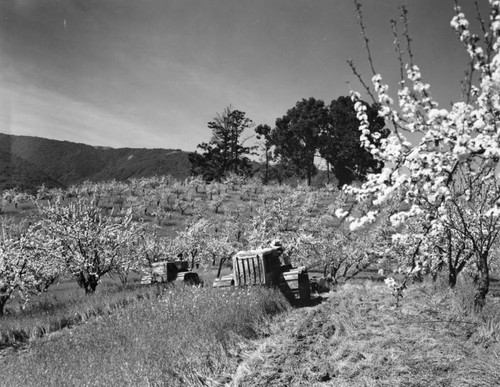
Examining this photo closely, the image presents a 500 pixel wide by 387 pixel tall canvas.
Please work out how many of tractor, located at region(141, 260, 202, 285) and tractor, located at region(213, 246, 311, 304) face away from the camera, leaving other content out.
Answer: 0

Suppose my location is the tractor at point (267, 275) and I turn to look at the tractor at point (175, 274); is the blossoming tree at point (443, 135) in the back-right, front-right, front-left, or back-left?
back-left

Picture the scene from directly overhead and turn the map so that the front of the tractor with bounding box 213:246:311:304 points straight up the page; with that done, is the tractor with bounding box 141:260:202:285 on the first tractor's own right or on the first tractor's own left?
on the first tractor's own right

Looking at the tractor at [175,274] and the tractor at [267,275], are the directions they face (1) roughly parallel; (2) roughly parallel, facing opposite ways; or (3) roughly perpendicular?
roughly parallel

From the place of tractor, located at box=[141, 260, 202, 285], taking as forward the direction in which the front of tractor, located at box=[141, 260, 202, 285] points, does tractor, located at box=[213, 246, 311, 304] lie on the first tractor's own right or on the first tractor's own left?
on the first tractor's own left

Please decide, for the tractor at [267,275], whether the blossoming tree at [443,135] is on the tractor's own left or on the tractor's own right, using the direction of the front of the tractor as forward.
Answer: on the tractor's own left

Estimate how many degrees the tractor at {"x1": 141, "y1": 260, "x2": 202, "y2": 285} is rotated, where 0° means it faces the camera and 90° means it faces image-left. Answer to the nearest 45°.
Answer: approximately 45°

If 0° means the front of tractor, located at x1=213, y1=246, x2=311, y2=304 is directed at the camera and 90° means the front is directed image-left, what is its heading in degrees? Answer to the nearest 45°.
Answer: approximately 45°
